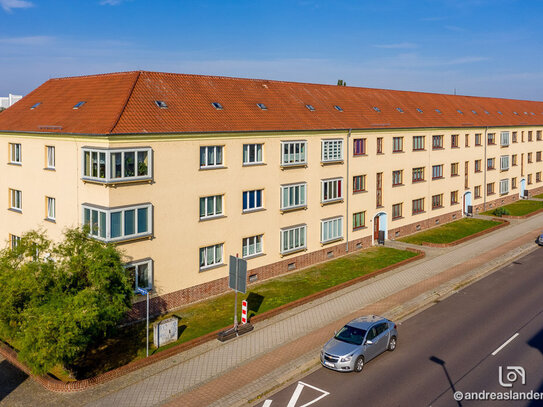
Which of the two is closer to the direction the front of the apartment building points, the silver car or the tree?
the silver car

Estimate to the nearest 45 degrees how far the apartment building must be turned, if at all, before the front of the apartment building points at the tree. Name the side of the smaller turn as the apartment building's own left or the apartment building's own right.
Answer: approximately 45° to the apartment building's own right

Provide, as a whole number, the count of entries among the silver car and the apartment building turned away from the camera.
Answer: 0

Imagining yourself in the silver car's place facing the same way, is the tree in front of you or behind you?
in front

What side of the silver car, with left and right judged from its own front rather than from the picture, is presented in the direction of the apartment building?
right

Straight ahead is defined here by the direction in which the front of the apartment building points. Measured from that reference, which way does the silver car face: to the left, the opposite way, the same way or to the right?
to the right

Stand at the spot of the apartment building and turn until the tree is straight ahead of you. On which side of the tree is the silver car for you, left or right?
left

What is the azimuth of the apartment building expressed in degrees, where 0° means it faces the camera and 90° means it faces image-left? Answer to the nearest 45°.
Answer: approximately 315°

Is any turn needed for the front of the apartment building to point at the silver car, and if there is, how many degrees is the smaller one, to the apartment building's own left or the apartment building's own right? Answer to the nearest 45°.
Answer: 0° — it already faces it

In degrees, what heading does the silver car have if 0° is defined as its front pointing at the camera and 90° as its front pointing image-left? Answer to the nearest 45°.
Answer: approximately 45°
